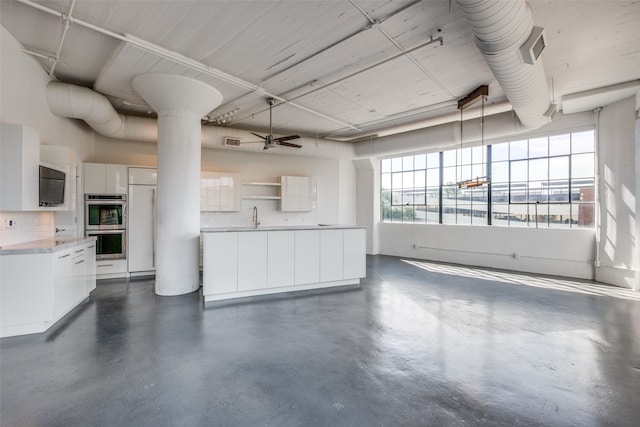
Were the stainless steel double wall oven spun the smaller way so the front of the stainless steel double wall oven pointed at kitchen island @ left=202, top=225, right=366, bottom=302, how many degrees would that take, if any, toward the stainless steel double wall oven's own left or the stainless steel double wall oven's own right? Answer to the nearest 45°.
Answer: approximately 45° to the stainless steel double wall oven's own left

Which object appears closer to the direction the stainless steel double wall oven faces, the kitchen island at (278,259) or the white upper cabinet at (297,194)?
the kitchen island

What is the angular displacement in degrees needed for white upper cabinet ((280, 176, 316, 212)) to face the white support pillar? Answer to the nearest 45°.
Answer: approximately 45° to its right

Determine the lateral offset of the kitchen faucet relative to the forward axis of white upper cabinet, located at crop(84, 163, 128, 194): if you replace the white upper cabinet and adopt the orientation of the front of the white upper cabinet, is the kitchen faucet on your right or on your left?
on your left

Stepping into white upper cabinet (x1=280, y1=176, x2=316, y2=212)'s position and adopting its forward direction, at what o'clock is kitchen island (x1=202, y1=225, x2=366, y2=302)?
The kitchen island is roughly at 12 o'clock from the white upper cabinet.

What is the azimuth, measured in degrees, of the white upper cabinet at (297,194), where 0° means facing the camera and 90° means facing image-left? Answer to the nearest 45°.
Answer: approximately 0°

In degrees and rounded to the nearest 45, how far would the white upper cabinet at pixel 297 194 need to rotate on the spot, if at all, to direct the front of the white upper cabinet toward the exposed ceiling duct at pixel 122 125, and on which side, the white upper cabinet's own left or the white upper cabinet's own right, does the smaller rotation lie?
approximately 45° to the white upper cabinet's own right

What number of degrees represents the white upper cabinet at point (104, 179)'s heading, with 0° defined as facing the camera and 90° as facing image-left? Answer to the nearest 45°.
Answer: approximately 0°
